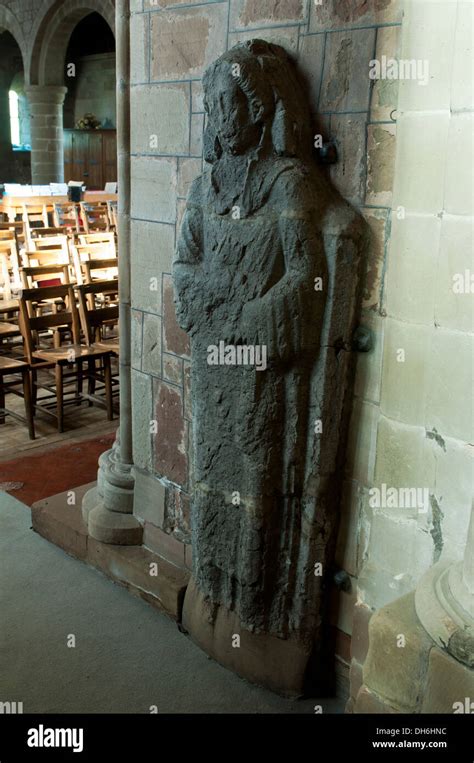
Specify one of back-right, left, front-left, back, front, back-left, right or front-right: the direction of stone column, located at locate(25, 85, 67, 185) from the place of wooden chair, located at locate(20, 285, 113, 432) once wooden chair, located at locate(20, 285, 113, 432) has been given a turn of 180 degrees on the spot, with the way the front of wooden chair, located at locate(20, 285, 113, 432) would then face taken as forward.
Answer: front-right

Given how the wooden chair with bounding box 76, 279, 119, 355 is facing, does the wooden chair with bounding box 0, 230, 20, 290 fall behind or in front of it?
behind

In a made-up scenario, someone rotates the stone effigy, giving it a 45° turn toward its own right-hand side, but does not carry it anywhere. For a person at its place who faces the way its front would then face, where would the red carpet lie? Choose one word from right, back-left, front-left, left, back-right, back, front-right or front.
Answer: front-right

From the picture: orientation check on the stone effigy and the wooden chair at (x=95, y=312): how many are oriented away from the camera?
0

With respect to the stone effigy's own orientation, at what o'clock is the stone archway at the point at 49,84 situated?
The stone archway is roughly at 4 o'clock from the stone effigy.

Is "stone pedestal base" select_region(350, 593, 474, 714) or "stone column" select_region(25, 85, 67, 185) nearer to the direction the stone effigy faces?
the stone pedestal base

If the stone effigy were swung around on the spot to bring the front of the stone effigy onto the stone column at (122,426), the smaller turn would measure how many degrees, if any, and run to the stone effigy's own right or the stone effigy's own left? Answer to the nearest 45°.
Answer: approximately 90° to the stone effigy's own right

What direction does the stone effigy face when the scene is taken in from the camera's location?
facing the viewer and to the left of the viewer

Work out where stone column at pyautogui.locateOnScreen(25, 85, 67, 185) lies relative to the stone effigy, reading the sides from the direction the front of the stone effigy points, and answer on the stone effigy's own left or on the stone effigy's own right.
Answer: on the stone effigy's own right

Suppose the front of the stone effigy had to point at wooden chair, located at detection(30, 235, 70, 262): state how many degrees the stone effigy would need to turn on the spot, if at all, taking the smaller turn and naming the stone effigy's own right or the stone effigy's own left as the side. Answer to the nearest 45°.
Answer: approximately 90° to the stone effigy's own right

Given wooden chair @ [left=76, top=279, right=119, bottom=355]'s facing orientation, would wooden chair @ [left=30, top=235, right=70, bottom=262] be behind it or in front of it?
behind

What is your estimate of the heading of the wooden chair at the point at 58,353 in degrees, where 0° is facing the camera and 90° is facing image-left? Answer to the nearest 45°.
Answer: approximately 315°
